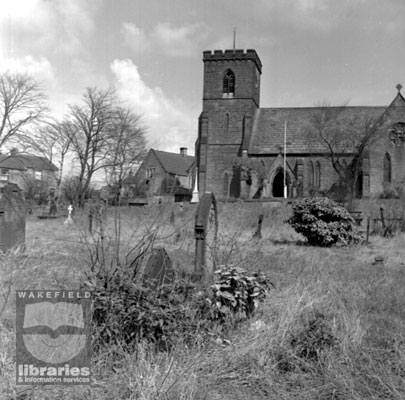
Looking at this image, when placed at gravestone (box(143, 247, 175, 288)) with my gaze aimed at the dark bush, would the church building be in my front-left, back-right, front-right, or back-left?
front-left

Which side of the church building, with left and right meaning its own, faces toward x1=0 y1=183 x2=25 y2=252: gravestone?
front

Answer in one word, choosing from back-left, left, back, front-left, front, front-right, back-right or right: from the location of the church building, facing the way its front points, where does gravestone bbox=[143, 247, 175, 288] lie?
front

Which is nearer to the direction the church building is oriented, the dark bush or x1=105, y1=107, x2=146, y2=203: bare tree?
the dark bush

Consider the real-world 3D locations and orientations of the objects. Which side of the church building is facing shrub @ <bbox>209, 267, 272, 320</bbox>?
front

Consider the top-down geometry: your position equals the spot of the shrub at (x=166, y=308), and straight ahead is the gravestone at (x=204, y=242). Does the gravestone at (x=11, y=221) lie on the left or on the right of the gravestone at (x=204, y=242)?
left

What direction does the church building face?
toward the camera

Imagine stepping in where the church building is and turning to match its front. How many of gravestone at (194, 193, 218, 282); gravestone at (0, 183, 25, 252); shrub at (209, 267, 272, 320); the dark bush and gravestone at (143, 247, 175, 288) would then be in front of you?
5

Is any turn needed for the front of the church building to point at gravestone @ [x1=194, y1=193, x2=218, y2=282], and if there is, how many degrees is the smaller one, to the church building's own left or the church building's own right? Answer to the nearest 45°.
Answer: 0° — it already faces it

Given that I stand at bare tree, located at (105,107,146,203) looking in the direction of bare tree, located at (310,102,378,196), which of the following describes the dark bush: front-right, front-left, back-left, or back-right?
front-right

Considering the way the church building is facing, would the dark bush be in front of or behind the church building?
in front

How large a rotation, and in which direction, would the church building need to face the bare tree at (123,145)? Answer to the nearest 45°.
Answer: approximately 90° to its right
